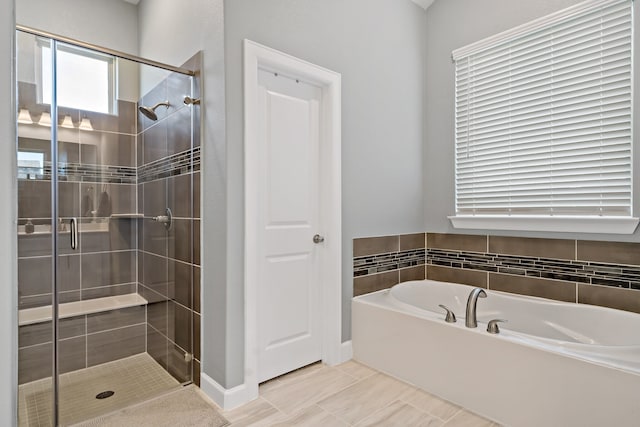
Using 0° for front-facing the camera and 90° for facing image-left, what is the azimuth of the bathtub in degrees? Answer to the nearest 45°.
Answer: approximately 45°

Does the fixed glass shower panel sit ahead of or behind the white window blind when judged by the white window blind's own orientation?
ahead

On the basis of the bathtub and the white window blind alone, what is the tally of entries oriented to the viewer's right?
0

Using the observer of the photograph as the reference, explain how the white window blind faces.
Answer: facing the viewer and to the left of the viewer

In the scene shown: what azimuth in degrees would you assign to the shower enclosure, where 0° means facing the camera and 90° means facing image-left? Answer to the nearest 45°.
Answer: approximately 315°

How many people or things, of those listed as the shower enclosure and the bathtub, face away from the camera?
0

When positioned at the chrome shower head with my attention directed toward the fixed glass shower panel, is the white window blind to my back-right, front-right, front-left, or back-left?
back-left

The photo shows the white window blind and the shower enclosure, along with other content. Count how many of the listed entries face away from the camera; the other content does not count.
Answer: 0

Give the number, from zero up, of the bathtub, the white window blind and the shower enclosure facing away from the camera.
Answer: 0

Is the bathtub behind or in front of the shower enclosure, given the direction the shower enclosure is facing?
in front
